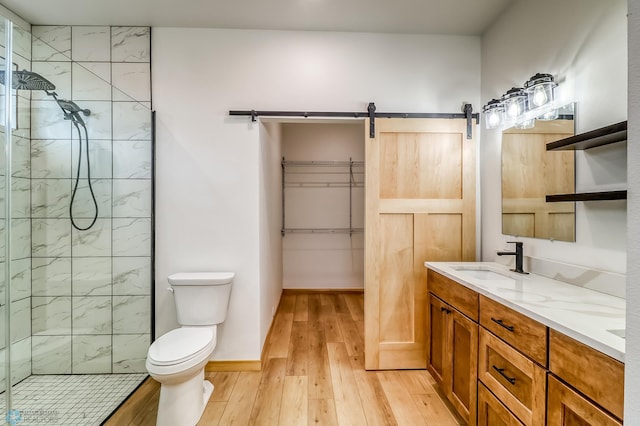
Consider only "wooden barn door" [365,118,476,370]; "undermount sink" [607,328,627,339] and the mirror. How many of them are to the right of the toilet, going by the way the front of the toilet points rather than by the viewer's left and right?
0

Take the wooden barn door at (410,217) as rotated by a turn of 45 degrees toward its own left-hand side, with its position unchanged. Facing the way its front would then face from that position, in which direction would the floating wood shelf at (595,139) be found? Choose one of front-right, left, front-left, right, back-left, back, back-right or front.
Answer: front

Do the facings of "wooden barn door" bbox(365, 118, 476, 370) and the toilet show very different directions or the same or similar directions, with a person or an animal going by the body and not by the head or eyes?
same or similar directions

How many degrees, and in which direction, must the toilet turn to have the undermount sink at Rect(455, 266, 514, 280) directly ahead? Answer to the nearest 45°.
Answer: approximately 135° to its left

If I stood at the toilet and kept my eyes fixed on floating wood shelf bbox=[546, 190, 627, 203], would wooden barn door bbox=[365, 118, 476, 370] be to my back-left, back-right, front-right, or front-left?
front-left

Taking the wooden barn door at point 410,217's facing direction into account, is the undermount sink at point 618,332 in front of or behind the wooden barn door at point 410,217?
in front

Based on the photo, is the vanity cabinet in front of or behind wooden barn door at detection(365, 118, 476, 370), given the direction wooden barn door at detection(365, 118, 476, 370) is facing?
in front

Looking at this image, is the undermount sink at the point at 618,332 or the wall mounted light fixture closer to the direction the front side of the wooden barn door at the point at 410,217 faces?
the undermount sink

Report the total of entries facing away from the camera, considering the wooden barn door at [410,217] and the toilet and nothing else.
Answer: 0

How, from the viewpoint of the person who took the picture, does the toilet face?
facing the viewer and to the left of the viewer

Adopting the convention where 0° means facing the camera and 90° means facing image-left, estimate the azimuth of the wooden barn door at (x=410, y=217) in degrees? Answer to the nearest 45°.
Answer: approximately 0°

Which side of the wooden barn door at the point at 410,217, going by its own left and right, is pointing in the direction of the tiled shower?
right

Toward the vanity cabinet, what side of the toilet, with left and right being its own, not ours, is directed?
left

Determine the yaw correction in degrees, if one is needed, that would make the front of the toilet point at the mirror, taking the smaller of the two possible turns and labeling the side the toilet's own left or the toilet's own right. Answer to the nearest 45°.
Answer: approximately 90° to the toilet's own left

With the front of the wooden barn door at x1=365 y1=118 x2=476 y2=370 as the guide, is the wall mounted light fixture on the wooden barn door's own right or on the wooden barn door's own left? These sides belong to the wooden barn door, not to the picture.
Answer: on the wooden barn door's own left
